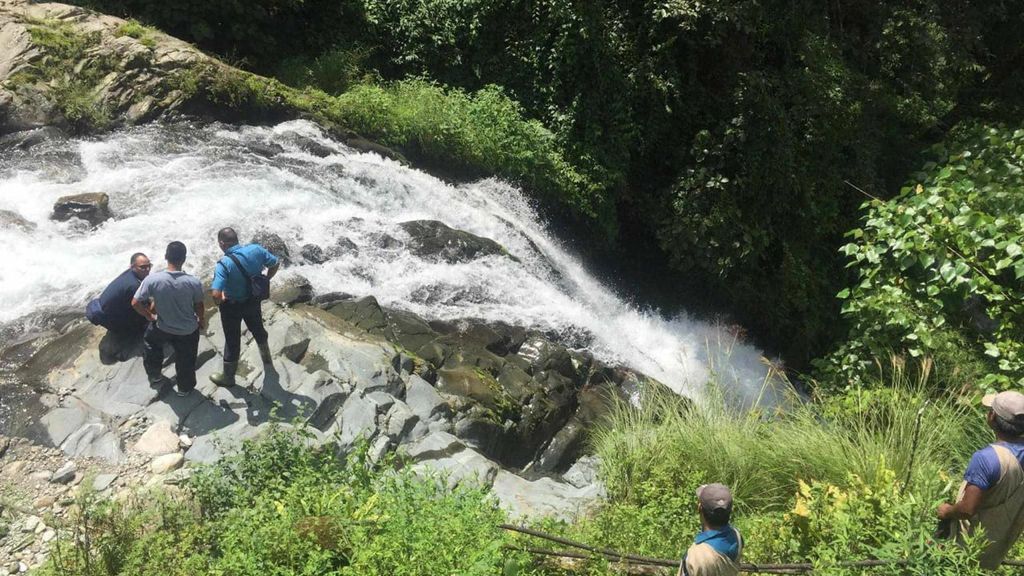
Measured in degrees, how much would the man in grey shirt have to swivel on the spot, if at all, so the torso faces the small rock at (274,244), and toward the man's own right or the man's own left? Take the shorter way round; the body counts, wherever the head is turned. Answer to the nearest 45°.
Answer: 0° — they already face it

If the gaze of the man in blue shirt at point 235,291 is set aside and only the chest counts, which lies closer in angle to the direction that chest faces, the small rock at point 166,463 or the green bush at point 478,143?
the green bush

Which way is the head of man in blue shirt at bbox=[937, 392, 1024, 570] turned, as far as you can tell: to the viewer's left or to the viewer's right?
to the viewer's left

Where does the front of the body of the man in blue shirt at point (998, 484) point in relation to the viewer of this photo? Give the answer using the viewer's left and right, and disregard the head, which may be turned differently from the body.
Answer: facing away from the viewer and to the left of the viewer

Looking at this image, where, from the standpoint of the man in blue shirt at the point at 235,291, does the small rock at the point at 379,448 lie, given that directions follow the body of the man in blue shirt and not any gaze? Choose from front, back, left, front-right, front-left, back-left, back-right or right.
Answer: back

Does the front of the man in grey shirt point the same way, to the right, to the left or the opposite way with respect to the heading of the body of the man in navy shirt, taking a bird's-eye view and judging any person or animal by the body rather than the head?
to the left

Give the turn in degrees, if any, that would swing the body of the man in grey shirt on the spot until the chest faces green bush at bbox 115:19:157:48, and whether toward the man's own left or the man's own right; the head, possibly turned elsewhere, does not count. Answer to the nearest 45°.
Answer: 0° — they already face it

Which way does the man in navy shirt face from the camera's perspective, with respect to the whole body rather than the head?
to the viewer's right

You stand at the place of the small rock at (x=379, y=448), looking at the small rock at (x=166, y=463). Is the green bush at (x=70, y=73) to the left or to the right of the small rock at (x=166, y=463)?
right

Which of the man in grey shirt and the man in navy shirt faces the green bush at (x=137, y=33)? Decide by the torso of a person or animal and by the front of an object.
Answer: the man in grey shirt

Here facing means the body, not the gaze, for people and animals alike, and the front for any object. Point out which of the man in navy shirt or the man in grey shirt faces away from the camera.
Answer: the man in grey shirt

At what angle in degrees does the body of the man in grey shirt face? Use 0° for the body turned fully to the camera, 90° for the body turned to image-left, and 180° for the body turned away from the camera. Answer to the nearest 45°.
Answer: approximately 180°

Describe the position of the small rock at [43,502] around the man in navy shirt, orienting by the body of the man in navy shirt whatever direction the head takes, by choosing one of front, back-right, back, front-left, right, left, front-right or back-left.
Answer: right

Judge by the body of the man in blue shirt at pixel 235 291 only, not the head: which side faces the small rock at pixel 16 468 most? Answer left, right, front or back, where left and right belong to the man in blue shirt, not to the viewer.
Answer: left

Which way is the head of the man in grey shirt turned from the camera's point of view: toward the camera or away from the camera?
away from the camera
